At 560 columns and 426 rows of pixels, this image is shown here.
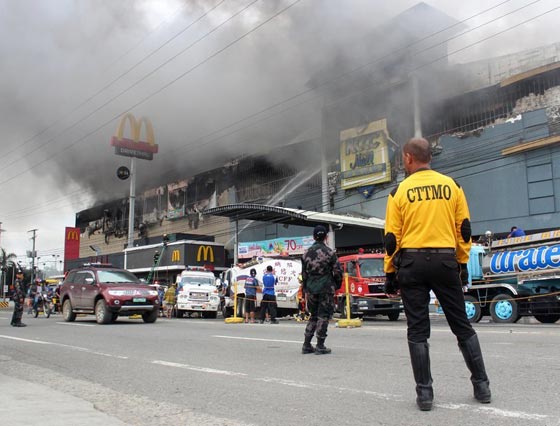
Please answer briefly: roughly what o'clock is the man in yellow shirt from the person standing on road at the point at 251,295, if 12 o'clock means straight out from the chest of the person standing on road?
The man in yellow shirt is roughly at 6 o'clock from the person standing on road.

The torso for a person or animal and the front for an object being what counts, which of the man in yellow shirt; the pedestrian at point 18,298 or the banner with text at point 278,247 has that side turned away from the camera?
the man in yellow shirt

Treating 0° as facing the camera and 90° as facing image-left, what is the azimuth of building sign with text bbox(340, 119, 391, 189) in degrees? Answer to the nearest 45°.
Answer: approximately 45°

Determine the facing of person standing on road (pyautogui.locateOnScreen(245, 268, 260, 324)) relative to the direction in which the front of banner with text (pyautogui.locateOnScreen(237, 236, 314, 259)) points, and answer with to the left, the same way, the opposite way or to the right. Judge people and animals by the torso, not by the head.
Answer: the opposite way

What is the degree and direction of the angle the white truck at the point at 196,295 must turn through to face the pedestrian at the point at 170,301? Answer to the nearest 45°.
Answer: approximately 45° to its right

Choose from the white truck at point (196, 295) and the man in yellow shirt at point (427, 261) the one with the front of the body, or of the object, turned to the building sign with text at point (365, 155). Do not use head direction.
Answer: the man in yellow shirt

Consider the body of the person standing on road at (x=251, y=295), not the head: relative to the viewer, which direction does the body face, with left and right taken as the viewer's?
facing away from the viewer
